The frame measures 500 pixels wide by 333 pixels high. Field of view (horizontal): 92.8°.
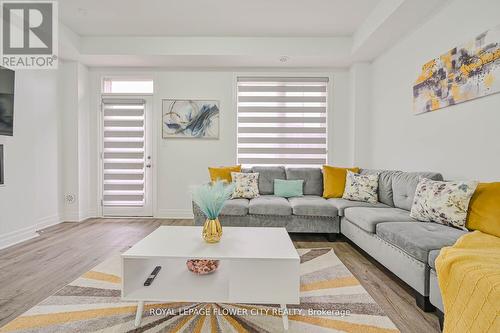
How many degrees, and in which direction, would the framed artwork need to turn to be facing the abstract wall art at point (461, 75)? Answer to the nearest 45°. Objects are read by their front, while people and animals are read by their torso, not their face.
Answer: approximately 45° to its left

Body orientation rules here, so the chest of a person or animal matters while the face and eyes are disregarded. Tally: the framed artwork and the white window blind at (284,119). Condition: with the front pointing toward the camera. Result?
2

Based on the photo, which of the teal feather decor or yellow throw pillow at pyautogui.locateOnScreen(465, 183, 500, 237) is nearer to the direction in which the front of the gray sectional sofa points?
the teal feather decor

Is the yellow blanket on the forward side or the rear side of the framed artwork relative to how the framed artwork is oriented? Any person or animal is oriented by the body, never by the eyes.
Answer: on the forward side

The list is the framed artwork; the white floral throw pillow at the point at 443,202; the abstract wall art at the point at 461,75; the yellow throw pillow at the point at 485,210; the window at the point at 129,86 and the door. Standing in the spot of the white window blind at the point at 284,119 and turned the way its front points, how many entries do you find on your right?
3

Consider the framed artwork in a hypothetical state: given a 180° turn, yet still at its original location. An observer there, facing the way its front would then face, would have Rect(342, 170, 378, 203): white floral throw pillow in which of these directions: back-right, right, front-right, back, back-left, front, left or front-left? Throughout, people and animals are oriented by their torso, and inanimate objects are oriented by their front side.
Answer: back-right

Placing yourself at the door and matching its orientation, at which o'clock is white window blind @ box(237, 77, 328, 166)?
The white window blind is roughly at 10 o'clock from the door.

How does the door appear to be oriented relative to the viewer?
toward the camera

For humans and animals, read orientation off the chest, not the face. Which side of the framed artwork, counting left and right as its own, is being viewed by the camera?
front

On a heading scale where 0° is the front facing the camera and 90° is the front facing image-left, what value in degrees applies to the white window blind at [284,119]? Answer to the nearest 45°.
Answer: approximately 0°

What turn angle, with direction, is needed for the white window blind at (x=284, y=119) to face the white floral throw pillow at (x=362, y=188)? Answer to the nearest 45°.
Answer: approximately 45° to its left

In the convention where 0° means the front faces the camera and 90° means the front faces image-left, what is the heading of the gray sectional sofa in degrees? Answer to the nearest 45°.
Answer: approximately 45°

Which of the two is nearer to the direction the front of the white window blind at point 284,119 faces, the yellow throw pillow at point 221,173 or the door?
the yellow throw pillow

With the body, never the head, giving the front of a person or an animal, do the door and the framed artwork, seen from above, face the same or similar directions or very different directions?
same or similar directions

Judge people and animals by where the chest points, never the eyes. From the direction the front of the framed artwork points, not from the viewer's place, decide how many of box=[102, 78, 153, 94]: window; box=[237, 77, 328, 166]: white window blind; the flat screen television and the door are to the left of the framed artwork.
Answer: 1
